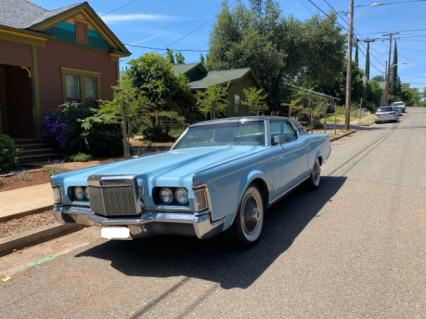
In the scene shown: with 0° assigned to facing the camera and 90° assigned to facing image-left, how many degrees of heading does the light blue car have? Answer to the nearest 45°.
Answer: approximately 45°

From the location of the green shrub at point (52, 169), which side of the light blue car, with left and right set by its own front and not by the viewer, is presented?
right

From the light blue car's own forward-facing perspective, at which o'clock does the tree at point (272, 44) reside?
The tree is roughly at 5 o'clock from the light blue car.

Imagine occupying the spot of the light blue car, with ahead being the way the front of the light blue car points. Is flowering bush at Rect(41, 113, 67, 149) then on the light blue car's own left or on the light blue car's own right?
on the light blue car's own right

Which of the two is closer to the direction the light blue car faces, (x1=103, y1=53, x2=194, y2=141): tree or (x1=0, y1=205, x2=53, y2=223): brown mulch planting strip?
the brown mulch planting strip

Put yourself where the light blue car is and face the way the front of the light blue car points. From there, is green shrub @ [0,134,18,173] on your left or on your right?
on your right

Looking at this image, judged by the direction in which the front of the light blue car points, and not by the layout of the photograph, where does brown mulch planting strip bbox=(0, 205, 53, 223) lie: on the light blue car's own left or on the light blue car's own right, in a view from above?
on the light blue car's own right

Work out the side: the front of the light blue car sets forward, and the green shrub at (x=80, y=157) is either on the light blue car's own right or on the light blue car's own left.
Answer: on the light blue car's own right

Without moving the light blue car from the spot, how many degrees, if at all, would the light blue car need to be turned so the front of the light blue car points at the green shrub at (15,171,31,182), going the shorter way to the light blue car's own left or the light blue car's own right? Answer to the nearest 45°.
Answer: approximately 90° to the light blue car's own right

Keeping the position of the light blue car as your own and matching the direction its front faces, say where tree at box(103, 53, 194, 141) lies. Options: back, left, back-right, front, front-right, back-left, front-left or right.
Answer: back-right

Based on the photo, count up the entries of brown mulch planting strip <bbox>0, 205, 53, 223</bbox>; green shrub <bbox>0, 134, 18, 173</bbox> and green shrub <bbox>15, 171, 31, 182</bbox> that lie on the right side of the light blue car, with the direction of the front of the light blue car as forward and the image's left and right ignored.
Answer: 3
